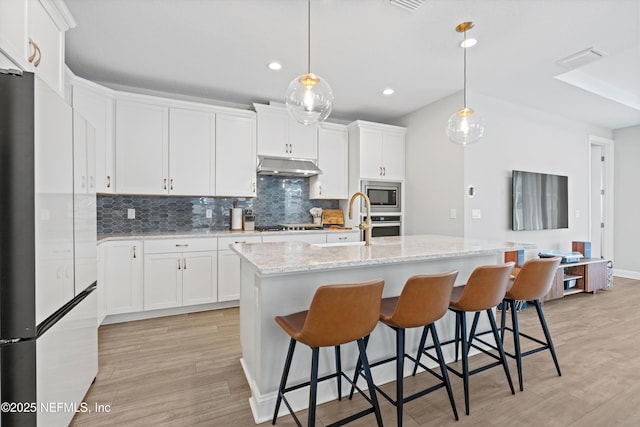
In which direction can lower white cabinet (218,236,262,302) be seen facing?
toward the camera

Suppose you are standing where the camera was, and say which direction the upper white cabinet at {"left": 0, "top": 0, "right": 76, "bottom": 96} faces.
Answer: facing to the right of the viewer

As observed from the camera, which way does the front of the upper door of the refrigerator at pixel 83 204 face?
facing to the right of the viewer

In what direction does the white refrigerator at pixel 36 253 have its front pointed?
to the viewer's right

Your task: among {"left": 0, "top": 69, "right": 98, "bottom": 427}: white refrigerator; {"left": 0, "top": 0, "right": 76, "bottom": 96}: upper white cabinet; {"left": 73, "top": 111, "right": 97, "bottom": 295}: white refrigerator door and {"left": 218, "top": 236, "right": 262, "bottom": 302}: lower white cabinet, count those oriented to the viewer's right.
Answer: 3

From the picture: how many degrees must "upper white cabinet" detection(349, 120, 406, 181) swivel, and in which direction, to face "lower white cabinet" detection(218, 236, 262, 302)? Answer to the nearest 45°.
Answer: approximately 90° to its right

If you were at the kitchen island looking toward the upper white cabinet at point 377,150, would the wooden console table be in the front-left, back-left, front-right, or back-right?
front-right

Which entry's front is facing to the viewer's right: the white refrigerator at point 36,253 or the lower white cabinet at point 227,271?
the white refrigerator
